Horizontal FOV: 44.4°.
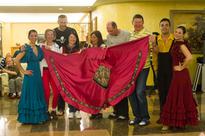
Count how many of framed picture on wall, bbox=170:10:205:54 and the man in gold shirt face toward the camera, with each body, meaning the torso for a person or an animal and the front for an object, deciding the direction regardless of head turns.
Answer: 2

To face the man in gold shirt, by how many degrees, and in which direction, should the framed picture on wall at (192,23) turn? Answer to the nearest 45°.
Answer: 0° — it already faces them

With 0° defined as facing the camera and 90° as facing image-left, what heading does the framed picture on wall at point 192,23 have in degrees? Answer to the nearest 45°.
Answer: approximately 0°

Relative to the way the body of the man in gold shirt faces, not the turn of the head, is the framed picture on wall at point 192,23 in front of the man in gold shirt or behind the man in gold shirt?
behind

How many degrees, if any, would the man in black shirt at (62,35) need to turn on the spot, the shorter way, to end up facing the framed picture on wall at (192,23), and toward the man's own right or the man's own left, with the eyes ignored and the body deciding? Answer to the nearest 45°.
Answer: approximately 135° to the man's own left

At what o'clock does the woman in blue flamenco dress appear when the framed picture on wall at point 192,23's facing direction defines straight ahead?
The woman in blue flamenco dress is roughly at 1 o'clock from the framed picture on wall.

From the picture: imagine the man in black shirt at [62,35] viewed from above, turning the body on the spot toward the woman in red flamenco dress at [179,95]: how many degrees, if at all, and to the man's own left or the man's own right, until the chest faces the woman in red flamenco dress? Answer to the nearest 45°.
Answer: approximately 45° to the man's own left

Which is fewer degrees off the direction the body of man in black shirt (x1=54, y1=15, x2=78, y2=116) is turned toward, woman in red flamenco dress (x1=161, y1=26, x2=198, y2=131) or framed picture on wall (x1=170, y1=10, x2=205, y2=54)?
the woman in red flamenco dress

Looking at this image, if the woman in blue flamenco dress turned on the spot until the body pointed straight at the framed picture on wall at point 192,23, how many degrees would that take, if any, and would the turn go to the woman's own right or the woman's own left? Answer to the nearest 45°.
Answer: approximately 90° to the woman's own left
